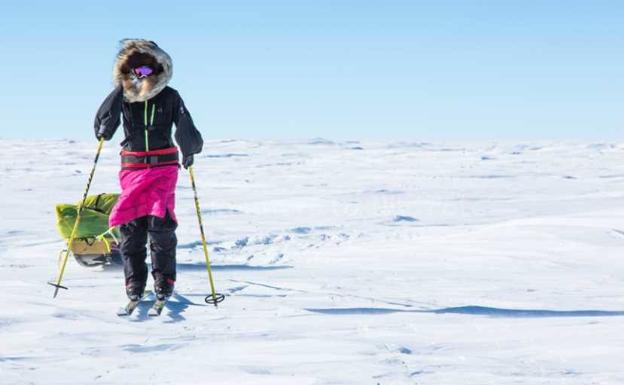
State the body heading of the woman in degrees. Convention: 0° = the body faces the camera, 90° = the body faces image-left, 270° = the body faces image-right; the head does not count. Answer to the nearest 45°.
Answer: approximately 0°
